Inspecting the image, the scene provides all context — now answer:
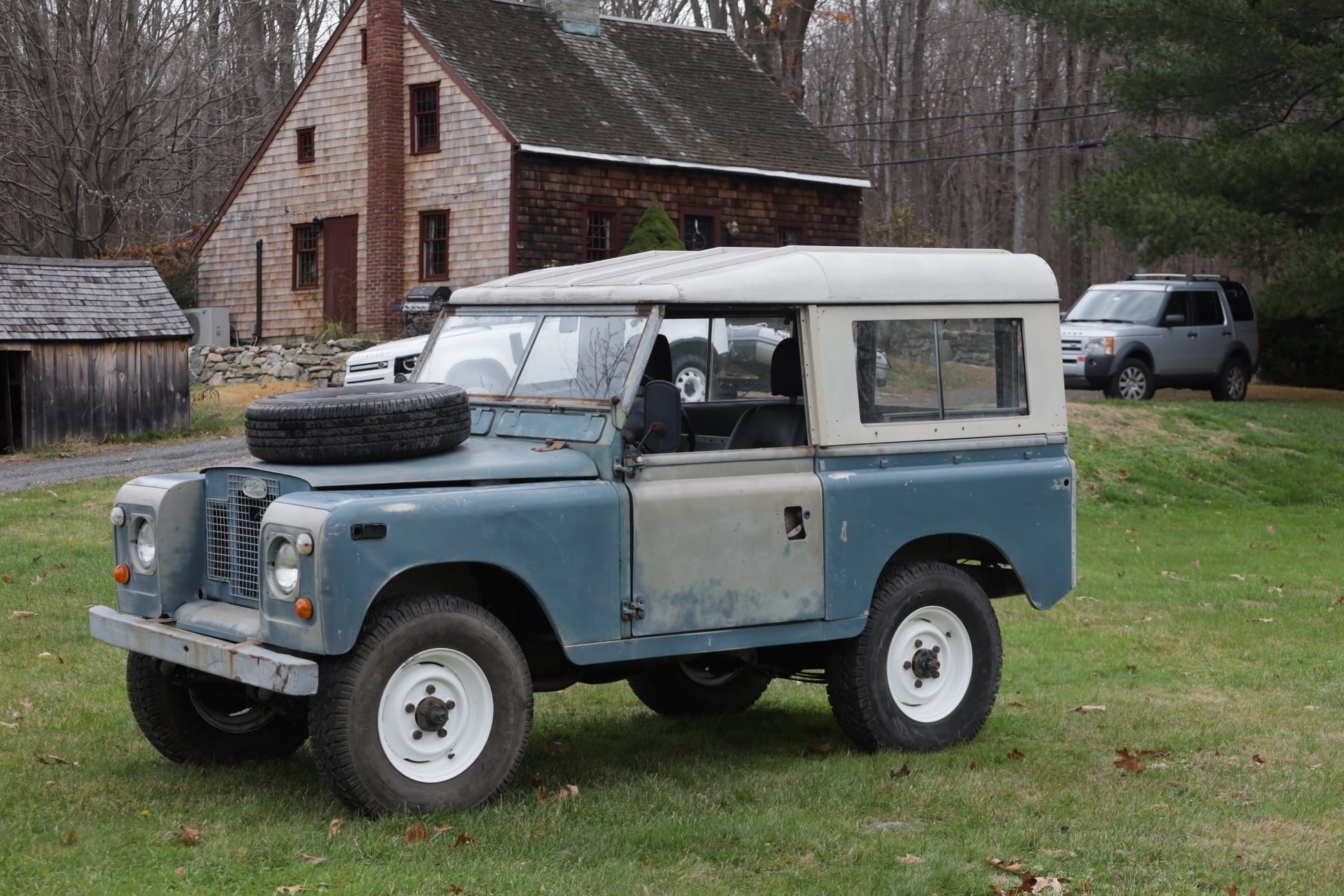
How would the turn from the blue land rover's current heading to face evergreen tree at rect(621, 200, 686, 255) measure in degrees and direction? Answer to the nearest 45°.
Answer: approximately 135° to its right

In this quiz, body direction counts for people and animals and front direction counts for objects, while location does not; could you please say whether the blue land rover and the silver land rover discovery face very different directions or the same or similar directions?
same or similar directions

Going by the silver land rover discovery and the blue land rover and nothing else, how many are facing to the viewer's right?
0

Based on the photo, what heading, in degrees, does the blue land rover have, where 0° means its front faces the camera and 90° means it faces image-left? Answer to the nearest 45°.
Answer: approximately 45°

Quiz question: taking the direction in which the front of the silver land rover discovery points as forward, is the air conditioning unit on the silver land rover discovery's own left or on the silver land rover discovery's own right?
on the silver land rover discovery's own right
